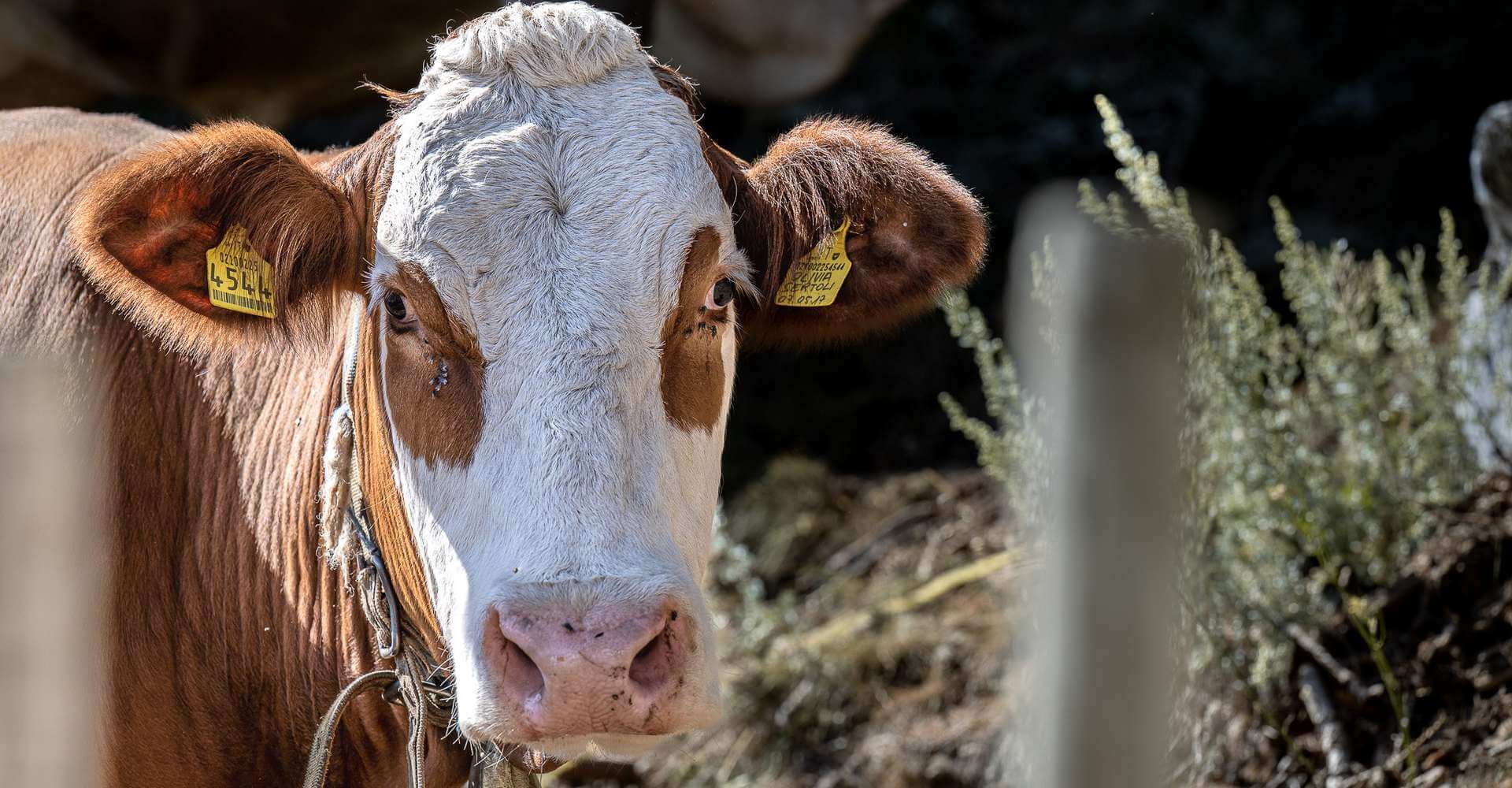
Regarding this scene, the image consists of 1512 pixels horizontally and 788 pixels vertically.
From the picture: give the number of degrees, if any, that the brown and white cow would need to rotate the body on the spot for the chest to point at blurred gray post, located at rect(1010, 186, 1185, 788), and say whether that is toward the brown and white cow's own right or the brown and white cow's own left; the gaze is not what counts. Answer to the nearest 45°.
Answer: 0° — it already faces it

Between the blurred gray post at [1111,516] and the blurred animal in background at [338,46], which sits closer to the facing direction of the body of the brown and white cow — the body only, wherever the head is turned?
the blurred gray post

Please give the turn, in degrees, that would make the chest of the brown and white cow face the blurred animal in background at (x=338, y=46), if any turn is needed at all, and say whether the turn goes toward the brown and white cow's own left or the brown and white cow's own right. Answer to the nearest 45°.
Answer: approximately 135° to the brown and white cow's own left

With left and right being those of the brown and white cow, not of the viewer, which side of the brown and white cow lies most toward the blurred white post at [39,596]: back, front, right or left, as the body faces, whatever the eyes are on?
right

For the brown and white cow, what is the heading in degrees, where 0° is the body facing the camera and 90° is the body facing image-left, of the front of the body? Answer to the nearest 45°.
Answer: approximately 315°

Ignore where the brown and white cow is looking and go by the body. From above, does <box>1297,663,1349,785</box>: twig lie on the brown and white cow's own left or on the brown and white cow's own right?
on the brown and white cow's own left

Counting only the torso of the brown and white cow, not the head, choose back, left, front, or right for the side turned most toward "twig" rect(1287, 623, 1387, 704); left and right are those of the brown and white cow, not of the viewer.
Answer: left
